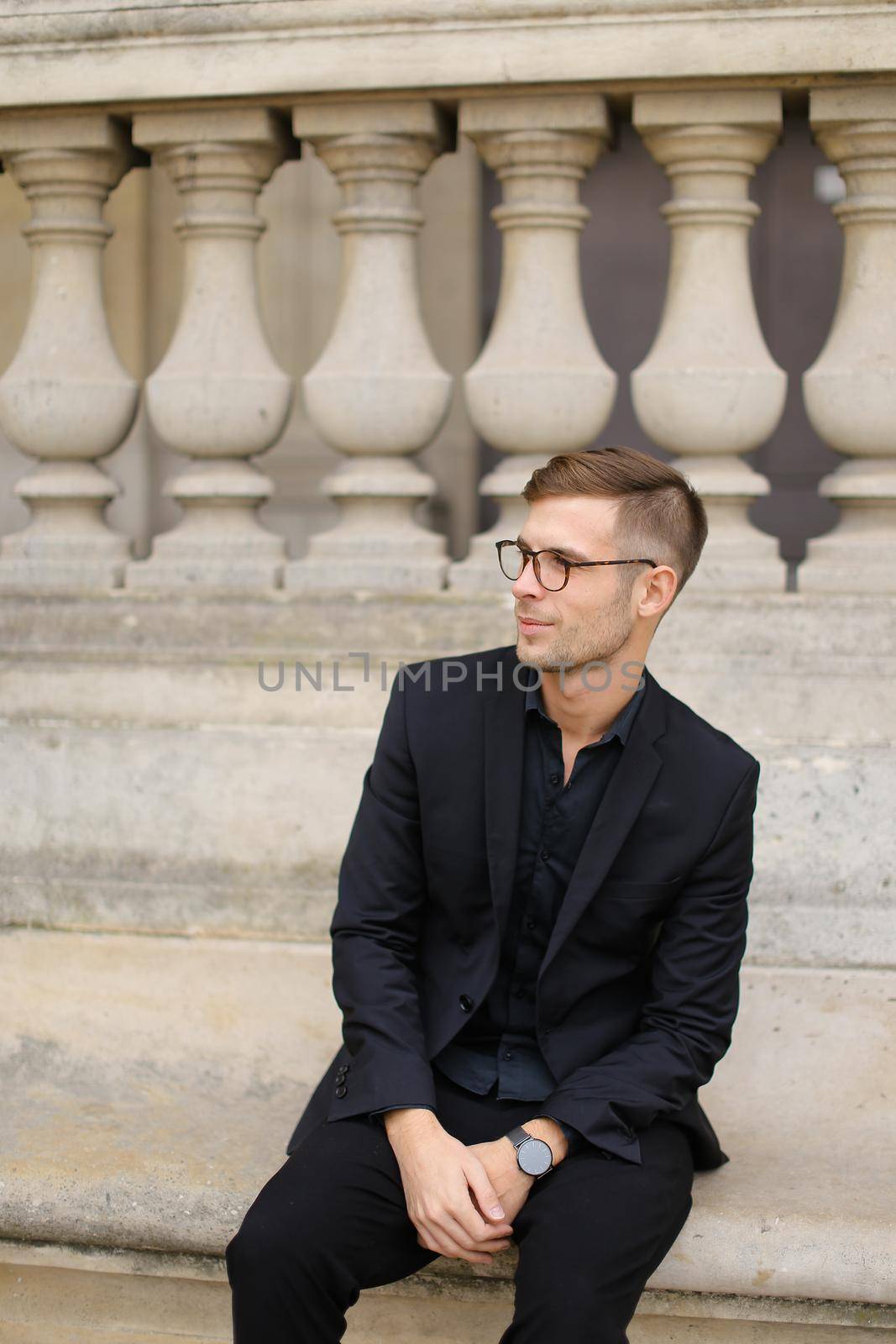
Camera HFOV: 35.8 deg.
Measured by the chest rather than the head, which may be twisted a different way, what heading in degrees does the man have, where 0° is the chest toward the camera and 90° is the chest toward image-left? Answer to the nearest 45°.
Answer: approximately 45°
